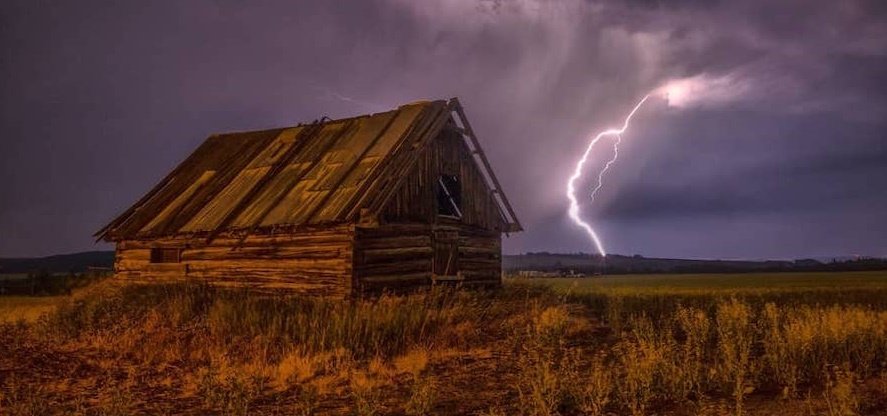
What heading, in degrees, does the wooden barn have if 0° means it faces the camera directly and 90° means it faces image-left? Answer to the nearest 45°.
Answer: approximately 315°
